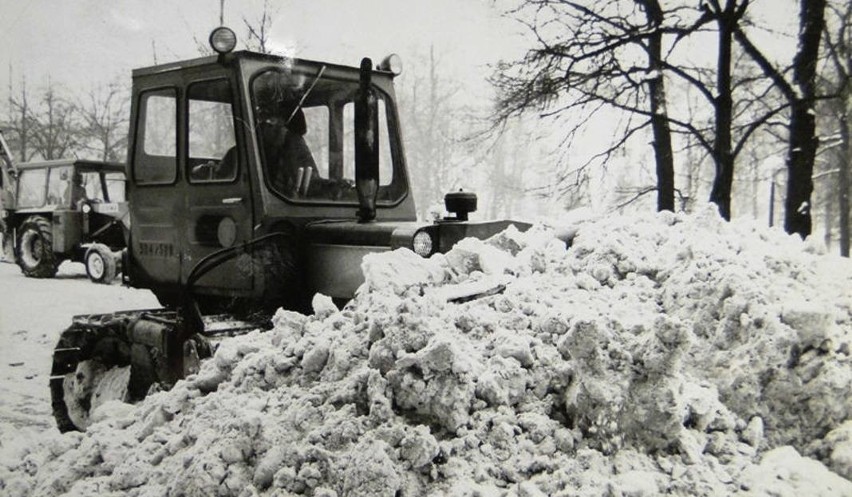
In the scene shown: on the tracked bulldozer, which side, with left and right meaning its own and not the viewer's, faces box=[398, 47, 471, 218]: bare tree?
left

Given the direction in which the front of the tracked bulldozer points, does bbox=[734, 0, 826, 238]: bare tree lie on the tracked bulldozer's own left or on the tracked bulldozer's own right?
on the tracked bulldozer's own left

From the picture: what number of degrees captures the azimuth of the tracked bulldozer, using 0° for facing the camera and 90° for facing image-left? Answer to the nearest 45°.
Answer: approximately 315°

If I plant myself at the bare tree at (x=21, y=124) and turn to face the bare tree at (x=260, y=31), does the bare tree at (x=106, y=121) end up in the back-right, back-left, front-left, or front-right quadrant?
front-left

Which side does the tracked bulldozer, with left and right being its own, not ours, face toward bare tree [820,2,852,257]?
left
